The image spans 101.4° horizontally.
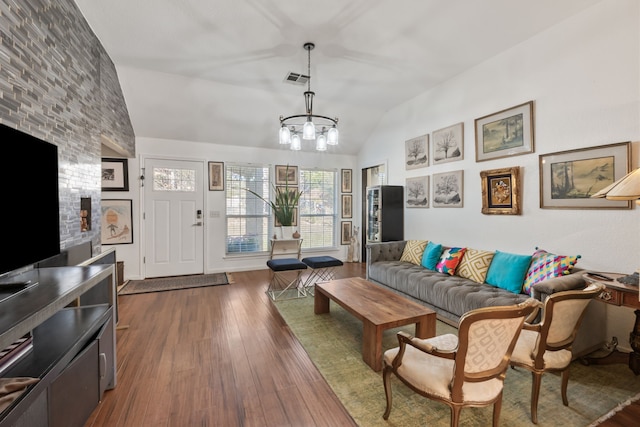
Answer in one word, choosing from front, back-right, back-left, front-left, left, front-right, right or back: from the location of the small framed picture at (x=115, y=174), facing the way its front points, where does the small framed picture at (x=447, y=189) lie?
front-left

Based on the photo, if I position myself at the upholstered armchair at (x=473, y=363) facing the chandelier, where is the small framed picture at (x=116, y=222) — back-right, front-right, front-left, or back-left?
front-left

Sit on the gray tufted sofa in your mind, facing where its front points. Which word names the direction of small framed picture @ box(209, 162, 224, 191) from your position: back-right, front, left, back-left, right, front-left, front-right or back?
front-right

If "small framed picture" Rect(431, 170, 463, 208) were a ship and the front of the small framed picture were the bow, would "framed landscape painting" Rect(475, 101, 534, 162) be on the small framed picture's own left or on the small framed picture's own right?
on the small framed picture's own left

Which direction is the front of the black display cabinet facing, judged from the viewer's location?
facing the viewer and to the left of the viewer

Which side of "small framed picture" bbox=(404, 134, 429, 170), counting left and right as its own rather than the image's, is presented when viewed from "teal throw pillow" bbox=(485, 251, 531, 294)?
left

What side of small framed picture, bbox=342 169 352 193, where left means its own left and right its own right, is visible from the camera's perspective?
front

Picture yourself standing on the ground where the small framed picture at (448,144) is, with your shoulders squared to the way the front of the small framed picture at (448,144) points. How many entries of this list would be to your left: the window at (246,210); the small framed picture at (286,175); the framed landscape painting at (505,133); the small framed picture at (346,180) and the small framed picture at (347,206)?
1

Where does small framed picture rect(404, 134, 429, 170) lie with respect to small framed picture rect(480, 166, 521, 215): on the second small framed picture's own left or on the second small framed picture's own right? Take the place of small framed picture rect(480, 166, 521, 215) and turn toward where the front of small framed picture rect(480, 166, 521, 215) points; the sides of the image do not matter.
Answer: on the second small framed picture's own right

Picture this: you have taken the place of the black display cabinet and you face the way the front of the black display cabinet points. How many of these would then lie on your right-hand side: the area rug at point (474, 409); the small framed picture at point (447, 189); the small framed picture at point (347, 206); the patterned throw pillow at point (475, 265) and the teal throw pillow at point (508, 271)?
1

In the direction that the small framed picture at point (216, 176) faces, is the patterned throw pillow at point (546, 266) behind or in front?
in front

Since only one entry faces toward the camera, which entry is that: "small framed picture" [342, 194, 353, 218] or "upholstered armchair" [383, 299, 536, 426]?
the small framed picture
